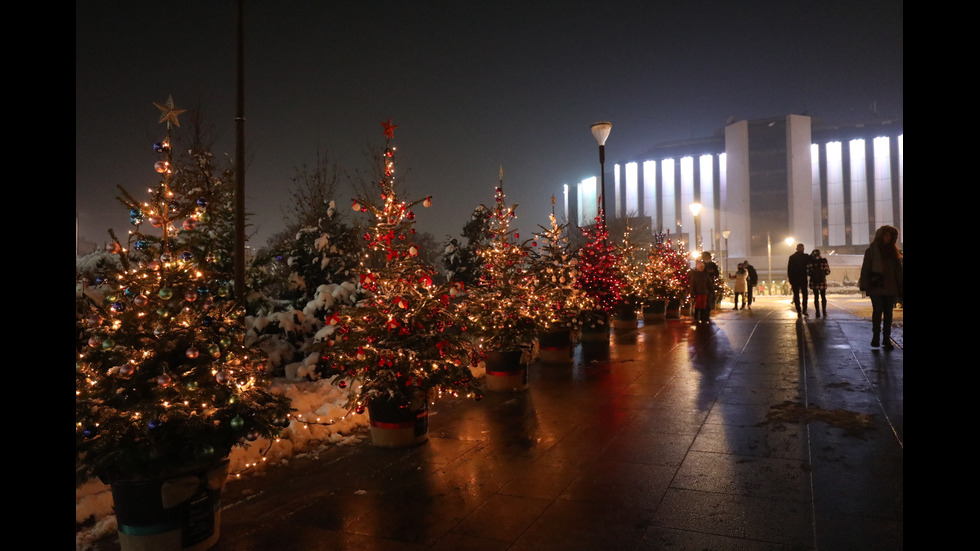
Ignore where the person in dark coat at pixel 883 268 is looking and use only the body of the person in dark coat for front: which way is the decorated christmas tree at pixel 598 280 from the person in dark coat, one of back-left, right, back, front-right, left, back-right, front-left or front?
right

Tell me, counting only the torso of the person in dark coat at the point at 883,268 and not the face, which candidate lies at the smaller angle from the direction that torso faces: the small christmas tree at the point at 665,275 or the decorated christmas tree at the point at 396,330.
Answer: the decorated christmas tree

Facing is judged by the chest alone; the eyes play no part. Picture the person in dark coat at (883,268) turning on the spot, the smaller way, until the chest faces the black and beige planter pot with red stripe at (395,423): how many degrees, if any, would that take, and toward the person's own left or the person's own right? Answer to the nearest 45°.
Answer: approximately 45° to the person's own right

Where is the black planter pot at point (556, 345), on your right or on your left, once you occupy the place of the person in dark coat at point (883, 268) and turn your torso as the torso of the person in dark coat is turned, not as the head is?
on your right

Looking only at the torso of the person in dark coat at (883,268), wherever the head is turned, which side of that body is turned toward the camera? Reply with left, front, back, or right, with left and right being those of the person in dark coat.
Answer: front

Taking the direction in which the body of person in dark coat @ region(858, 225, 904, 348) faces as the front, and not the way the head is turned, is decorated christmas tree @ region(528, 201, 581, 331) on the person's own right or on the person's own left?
on the person's own right

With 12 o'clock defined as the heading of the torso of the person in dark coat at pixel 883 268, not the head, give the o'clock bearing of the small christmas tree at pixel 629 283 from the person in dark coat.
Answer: The small christmas tree is roughly at 4 o'clock from the person in dark coat.

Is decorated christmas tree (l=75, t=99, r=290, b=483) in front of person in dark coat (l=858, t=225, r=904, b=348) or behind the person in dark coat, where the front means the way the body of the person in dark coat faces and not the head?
in front

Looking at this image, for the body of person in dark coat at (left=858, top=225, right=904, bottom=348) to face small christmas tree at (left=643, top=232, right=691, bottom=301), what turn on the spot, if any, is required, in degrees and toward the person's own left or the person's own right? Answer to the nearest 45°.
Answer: approximately 135° to the person's own right

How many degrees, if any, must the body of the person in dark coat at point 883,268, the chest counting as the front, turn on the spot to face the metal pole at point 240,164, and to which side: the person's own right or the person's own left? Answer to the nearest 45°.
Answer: approximately 45° to the person's own right

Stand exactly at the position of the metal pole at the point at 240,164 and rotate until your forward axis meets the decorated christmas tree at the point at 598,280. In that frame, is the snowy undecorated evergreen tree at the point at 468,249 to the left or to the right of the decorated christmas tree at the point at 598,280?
left

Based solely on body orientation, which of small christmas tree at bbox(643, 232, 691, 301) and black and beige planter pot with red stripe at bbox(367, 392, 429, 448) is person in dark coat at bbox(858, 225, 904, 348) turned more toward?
the black and beige planter pot with red stripe

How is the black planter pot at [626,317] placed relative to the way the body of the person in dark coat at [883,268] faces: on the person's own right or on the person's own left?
on the person's own right

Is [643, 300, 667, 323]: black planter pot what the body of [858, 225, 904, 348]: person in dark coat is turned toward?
no

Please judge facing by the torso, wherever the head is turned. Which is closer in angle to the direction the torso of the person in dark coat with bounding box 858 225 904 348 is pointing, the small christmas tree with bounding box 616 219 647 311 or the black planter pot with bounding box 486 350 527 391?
the black planter pot
